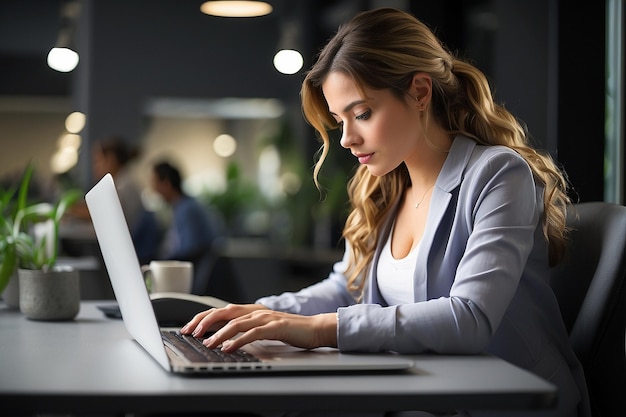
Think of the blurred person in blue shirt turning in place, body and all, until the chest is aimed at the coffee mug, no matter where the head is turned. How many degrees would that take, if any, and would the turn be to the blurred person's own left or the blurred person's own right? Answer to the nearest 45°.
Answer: approximately 90° to the blurred person's own left

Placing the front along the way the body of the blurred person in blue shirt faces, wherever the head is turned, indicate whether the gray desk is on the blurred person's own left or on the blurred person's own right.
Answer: on the blurred person's own left

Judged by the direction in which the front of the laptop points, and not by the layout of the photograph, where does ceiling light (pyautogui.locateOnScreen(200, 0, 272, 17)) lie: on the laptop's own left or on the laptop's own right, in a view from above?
on the laptop's own left

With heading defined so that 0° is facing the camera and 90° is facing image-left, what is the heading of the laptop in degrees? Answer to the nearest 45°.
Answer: approximately 270°

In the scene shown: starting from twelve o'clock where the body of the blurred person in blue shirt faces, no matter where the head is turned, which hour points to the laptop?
The laptop is roughly at 9 o'clock from the blurred person in blue shirt.

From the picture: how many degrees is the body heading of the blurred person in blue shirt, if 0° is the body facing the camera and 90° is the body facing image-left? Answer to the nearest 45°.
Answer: approximately 90°

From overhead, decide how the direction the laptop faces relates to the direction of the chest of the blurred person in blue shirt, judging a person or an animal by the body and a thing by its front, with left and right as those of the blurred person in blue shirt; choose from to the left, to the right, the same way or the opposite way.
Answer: the opposite way

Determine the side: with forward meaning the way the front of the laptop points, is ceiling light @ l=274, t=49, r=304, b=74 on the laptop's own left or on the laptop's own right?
on the laptop's own left

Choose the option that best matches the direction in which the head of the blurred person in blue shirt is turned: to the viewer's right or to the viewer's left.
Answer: to the viewer's left

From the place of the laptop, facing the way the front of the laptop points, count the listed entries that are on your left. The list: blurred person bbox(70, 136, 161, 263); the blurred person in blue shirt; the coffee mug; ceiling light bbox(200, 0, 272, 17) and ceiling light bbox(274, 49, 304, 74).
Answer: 5
